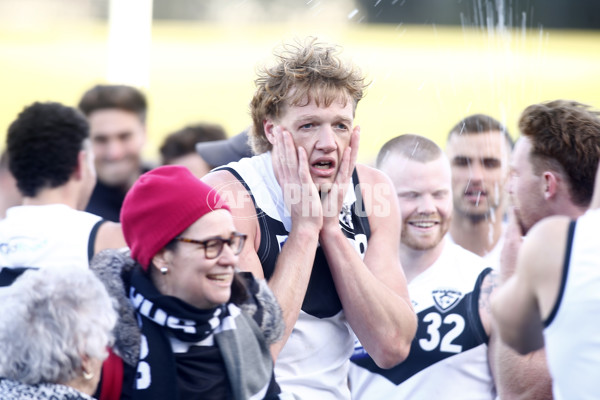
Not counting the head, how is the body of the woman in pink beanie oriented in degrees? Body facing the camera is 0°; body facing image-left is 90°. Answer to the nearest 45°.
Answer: approximately 315°

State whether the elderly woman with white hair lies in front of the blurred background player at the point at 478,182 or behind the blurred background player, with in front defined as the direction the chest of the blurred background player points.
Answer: in front

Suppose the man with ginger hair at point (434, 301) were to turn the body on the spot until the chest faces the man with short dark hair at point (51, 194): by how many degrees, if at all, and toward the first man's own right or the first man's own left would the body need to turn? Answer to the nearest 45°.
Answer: approximately 90° to the first man's own right

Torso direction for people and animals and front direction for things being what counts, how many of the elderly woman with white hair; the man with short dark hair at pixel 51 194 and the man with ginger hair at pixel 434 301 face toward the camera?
1

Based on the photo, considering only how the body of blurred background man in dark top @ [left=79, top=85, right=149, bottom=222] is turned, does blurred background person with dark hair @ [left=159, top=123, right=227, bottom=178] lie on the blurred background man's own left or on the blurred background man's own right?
on the blurred background man's own left

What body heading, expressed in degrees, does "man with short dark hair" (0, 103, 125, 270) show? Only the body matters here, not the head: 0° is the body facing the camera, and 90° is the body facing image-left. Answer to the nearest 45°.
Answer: approximately 225°

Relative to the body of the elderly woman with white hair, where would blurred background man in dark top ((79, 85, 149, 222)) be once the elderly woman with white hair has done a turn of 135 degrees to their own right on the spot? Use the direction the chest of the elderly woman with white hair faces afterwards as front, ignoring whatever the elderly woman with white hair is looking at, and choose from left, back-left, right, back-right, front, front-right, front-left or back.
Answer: back

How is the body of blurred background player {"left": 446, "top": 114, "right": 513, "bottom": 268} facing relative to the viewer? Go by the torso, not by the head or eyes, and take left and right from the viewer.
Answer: facing the viewer

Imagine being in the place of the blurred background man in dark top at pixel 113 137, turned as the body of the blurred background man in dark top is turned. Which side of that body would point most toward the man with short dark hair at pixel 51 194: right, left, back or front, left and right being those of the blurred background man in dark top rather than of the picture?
front

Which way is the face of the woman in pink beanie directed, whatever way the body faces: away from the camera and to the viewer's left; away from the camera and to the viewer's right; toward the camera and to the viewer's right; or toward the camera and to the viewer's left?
toward the camera and to the viewer's right
